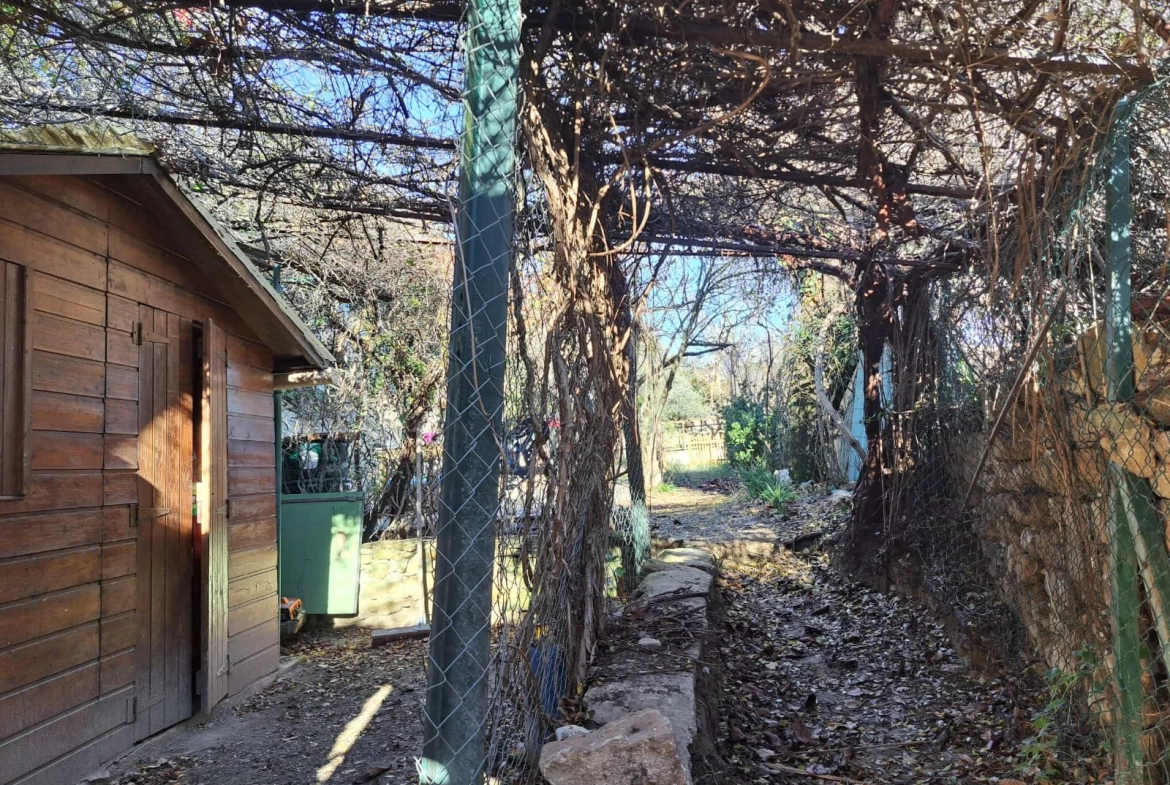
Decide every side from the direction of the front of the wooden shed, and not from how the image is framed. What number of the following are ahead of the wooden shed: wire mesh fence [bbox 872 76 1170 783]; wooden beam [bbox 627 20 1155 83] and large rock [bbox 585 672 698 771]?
3

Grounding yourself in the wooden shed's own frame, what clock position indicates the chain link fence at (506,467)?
The chain link fence is roughly at 1 o'clock from the wooden shed.

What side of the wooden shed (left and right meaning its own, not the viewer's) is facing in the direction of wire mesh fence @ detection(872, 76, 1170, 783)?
front

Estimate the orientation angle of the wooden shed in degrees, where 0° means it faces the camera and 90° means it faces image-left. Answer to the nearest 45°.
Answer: approximately 315°

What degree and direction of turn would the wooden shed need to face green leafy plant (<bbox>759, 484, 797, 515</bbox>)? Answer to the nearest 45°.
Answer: approximately 90° to its left

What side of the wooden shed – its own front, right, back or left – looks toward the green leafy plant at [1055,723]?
front

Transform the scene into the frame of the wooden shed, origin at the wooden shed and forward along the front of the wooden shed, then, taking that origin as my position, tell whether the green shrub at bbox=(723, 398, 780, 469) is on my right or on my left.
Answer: on my left

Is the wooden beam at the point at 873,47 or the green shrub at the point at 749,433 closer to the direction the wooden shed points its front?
the wooden beam

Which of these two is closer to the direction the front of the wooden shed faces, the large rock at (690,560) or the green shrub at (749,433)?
the large rock

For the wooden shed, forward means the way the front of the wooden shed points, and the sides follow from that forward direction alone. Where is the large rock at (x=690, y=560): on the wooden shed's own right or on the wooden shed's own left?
on the wooden shed's own left

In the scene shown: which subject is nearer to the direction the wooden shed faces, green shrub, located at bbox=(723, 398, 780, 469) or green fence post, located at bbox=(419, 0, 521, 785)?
the green fence post

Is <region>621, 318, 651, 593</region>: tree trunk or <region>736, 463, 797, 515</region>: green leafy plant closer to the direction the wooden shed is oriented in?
the tree trunk
